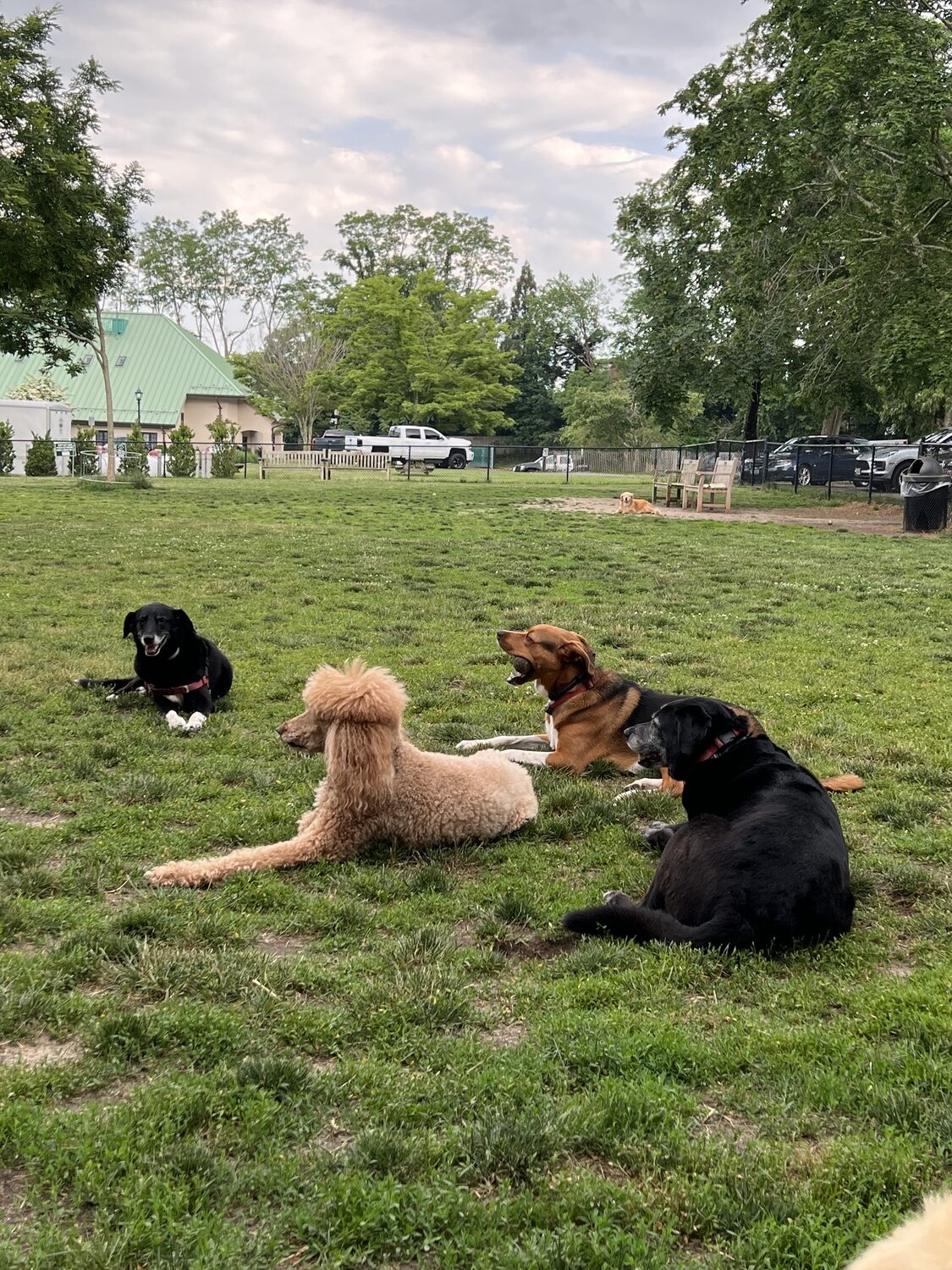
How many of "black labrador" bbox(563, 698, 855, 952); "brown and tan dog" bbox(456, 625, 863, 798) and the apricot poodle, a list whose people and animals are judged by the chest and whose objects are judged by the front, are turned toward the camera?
0

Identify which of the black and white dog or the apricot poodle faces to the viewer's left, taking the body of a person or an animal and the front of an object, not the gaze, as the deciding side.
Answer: the apricot poodle

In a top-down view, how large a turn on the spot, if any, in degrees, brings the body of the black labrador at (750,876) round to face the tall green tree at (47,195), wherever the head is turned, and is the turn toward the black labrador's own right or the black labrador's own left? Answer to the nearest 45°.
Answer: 0° — it already faces it

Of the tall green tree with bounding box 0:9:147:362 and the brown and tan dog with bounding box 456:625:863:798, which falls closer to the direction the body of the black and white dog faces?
the brown and tan dog

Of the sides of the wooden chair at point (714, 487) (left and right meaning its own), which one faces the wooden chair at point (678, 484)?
right

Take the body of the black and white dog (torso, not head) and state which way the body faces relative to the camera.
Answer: toward the camera

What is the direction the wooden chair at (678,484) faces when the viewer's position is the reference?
facing the viewer and to the left of the viewer

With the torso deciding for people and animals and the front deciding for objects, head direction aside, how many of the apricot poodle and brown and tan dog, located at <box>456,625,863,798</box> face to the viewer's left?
2

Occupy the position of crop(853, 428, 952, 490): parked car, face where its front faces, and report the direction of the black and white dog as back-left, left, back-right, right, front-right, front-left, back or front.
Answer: front-left

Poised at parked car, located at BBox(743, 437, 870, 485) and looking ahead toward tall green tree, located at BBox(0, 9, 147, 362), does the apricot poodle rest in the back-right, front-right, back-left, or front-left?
front-left

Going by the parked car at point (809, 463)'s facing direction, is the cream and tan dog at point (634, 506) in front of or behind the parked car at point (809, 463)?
in front

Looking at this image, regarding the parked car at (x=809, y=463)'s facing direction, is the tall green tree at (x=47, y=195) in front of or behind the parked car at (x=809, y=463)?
in front

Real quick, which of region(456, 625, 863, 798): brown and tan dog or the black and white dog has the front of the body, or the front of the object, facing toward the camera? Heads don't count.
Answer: the black and white dog

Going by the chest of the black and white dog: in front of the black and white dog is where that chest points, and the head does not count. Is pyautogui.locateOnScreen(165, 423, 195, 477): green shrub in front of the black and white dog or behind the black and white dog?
behind

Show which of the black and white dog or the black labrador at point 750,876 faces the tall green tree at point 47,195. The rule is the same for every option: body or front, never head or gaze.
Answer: the black labrador
